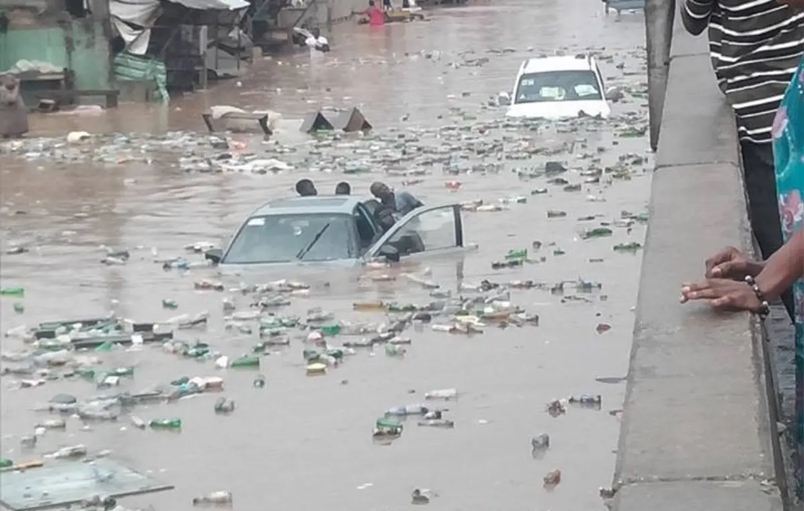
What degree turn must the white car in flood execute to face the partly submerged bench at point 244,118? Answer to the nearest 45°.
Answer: approximately 90° to its right

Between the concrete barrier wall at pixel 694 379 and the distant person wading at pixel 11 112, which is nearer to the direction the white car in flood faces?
the concrete barrier wall

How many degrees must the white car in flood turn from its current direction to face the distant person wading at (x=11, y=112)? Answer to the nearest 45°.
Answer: approximately 90° to its right

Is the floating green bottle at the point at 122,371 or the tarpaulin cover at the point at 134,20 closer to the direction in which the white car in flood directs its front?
the floating green bottle

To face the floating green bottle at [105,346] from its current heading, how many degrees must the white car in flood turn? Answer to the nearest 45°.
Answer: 0° — it already faces it

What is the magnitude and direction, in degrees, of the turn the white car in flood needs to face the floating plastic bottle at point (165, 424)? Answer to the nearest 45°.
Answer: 0° — it already faces it

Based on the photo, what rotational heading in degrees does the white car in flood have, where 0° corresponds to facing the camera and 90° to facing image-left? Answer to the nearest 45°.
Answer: approximately 0°

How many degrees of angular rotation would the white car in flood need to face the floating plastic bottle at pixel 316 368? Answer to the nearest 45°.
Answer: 0° — it already faces it
